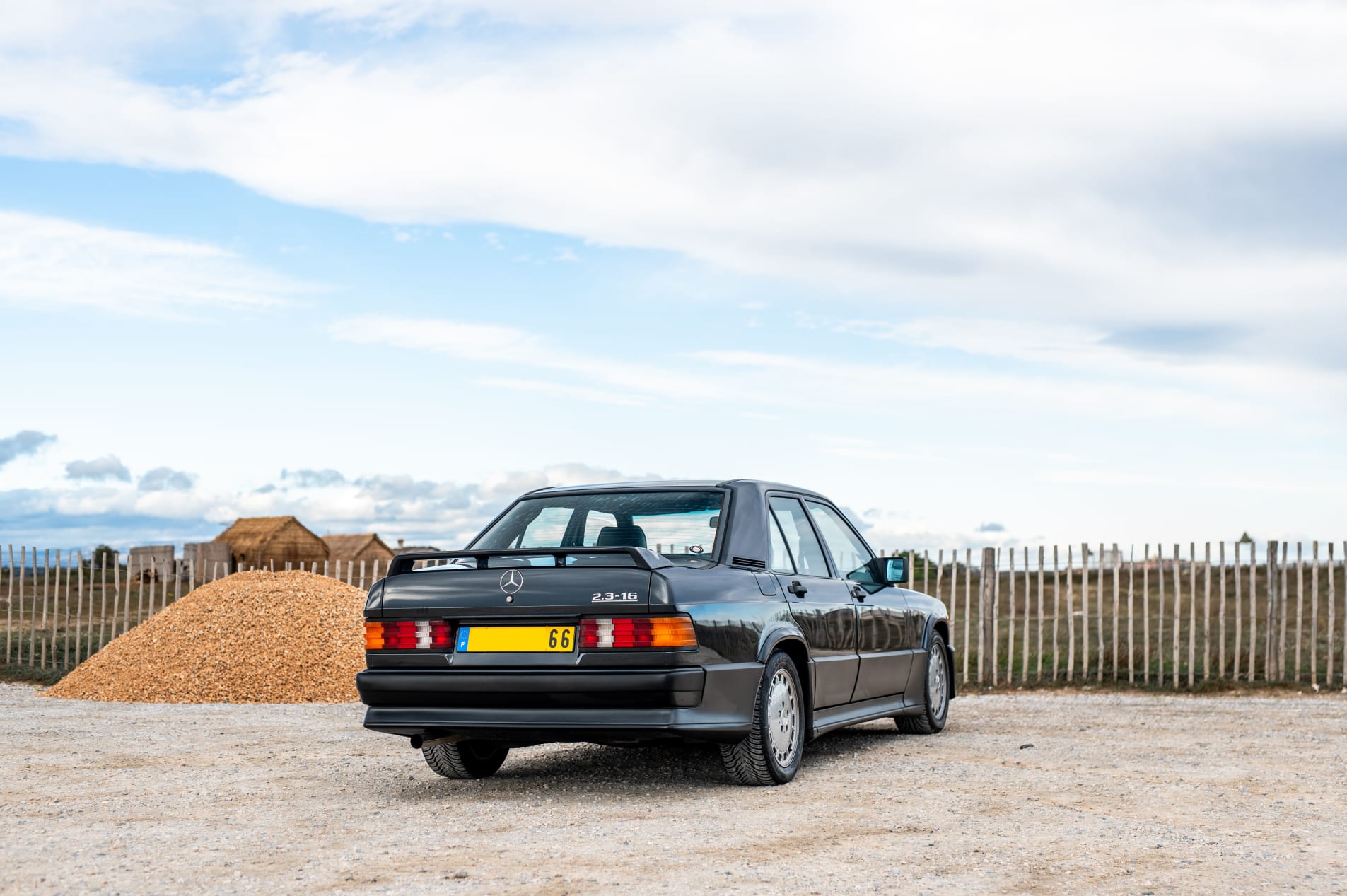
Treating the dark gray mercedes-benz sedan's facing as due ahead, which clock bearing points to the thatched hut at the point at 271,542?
The thatched hut is roughly at 10 o'clock from the dark gray mercedes-benz sedan.

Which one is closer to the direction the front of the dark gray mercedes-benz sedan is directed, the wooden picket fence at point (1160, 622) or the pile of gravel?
the wooden picket fence

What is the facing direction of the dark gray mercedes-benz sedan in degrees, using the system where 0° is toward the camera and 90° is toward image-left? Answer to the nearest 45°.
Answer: approximately 225°

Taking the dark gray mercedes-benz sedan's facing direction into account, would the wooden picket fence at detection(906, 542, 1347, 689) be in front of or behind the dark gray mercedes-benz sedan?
in front

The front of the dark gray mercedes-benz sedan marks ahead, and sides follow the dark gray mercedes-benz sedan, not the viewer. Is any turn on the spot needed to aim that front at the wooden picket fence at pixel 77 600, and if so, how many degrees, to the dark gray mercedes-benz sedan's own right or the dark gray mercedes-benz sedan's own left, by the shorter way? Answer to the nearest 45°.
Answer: approximately 90° to the dark gray mercedes-benz sedan's own left

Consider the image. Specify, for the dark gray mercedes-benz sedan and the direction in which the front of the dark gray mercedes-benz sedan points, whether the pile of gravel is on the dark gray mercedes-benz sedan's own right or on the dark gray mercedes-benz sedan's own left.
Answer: on the dark gray mercedes-benz sedan's own left
